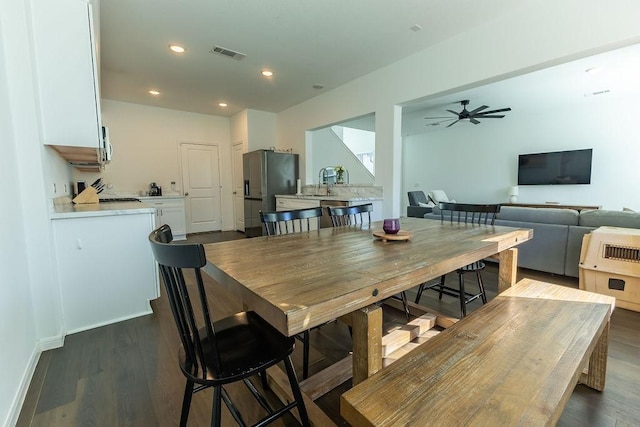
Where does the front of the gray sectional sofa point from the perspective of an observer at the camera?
facing away from the viewer

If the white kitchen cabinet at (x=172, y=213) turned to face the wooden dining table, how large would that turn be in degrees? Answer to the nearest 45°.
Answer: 0° — it already faces it

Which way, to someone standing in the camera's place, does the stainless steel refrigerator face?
facing the viewer and to the left of the viewer

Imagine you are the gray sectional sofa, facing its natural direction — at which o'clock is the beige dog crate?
The beige dog crate is roughly at 5 o'clock from the gray sectional sofa.

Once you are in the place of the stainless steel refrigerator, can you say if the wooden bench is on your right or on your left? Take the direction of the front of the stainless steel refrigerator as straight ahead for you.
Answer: on your left

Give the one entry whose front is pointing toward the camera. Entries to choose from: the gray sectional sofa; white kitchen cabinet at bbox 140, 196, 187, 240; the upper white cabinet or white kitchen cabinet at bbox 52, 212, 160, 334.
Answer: white kitchen cabinet at bbox 140, 196, 187, 240

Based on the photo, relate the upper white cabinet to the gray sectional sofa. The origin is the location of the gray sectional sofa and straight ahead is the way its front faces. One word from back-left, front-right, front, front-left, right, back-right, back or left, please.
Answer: back-left

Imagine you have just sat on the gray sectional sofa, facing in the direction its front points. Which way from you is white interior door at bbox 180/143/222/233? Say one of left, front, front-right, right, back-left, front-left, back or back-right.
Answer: left

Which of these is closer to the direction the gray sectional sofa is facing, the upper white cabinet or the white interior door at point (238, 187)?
the white interior door

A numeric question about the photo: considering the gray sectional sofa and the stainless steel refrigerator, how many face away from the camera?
1

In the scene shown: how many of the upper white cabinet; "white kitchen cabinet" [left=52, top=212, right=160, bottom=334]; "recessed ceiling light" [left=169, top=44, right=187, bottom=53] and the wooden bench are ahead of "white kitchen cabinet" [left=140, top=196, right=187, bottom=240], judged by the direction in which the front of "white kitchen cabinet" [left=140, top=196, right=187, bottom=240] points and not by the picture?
4

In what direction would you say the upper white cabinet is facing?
to the viewer's right

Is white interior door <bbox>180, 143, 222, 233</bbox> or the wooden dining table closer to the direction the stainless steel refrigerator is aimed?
the wooden dining table

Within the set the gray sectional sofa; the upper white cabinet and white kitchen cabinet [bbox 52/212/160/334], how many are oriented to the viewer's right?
2

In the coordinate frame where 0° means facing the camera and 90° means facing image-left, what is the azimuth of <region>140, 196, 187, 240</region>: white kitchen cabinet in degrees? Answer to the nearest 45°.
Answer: approximately 0°

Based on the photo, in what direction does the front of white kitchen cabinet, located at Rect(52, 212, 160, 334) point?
to the viewer's right

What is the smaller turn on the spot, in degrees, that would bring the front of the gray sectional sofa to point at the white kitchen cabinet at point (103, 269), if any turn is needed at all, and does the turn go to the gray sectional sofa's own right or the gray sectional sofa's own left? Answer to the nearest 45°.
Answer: approximately 135° to the gray sectional sofa's own left
